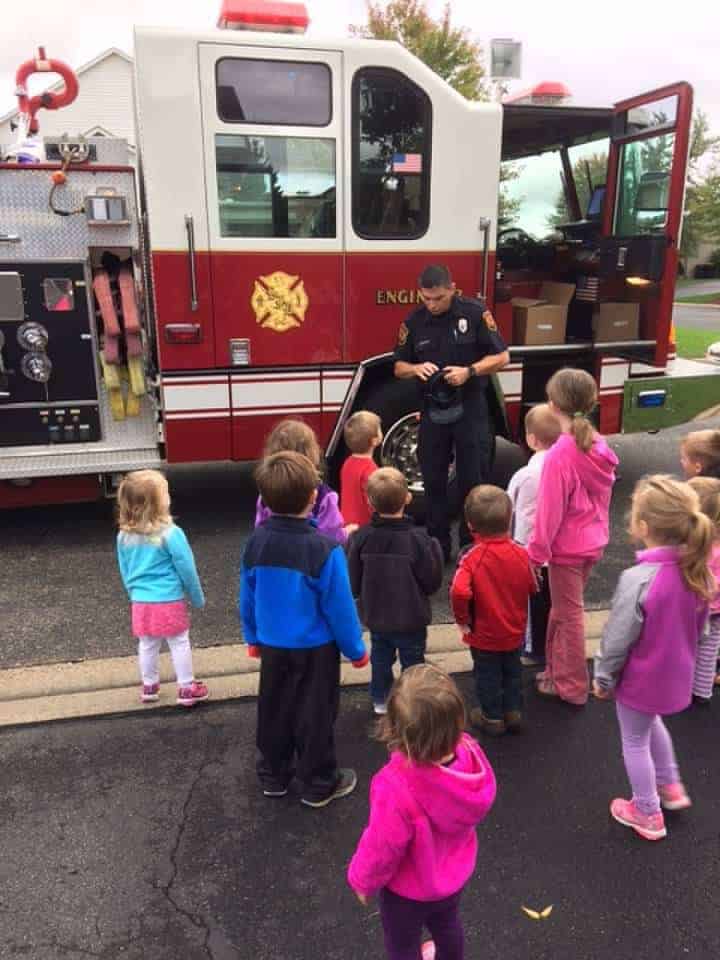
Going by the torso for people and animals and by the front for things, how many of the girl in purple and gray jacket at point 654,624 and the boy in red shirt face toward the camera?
0

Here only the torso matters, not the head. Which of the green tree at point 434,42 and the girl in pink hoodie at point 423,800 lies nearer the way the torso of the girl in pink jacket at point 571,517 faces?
the green tree

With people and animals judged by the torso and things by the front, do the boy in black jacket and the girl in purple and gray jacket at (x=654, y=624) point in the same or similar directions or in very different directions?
same or similar directions

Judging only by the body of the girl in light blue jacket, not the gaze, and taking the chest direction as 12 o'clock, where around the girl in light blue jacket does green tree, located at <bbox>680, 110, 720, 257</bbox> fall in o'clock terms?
The green tree is roughly at 12 o'clock from the girl in light blue jacket.

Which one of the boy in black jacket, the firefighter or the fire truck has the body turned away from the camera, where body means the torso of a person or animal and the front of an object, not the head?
the boy in black jacket

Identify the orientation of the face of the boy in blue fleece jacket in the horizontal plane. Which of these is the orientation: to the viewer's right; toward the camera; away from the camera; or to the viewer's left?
away from the camera

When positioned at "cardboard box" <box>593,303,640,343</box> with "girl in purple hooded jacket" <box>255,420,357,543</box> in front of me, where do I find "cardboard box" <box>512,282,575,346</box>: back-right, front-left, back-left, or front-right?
front-right

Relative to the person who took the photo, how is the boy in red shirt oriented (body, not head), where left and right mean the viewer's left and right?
facing away from the viewer and to the right of the viewer

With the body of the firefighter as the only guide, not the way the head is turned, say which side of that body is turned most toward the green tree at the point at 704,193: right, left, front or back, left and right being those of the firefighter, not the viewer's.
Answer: back

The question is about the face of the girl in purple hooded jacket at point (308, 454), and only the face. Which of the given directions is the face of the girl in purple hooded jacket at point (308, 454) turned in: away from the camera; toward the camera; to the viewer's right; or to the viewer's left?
away from the camera

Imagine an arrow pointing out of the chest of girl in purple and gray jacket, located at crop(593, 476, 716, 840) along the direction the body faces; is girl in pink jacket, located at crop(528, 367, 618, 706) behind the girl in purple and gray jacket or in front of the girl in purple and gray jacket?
in front

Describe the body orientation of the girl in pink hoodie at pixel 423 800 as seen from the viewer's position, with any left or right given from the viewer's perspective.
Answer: facing away from the viewer and to the left of the viewer

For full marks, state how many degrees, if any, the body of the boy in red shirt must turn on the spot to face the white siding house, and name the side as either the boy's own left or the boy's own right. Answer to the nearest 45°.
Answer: approximately 45° to the boy's own left

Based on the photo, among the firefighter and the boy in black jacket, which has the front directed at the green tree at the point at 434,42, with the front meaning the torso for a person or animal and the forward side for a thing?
the boy in black jacket

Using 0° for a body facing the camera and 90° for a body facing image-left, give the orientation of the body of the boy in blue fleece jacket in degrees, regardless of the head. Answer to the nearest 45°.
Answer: approximately 225°

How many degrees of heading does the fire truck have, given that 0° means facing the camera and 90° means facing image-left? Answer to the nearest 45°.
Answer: approximately 270°

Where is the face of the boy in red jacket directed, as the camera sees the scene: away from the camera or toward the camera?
away from the camera

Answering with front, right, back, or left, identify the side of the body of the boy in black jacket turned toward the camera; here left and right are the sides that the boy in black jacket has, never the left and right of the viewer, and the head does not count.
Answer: back

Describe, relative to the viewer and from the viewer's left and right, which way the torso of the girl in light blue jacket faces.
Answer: facing away from the viewer and to the right of the viewer

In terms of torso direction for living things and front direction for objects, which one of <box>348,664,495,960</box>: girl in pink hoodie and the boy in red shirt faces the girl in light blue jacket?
the girl in pink hoodie

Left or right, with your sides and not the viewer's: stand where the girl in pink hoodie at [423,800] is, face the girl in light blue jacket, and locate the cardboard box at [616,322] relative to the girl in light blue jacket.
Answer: right
